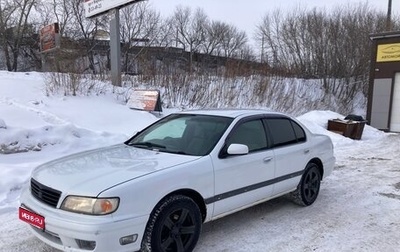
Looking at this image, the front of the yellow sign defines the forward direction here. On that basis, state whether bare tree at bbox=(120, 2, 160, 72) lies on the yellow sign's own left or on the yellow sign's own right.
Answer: on the yellow sign's own right

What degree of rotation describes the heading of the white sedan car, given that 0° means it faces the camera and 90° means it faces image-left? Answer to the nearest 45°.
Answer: approximately 45°

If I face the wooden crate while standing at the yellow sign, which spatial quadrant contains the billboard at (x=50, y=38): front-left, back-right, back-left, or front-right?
front-right

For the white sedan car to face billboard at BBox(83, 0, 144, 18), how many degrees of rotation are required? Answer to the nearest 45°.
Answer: approximately 135° to its right

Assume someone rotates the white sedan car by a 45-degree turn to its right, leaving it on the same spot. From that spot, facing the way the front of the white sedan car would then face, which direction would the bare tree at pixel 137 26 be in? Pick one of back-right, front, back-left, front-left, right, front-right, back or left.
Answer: right

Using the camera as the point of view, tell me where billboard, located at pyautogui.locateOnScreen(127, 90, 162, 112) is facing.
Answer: facing the viewer and to the left of the viewer

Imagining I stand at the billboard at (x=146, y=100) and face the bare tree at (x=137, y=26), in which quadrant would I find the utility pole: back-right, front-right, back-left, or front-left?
front-right

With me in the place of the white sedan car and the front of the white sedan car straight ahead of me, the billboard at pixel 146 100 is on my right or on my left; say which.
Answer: on my right

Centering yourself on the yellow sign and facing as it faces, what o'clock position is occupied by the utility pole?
The utility pole is roughly at 6 o'clock from the yellow sign.

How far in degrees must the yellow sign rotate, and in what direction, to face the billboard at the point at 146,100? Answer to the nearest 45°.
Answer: approximately 45° to its right

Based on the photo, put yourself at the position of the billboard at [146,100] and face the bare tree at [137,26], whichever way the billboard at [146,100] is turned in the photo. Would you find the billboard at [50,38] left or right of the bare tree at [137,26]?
left

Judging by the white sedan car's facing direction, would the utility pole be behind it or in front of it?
behind

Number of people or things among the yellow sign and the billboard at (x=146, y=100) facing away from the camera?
0

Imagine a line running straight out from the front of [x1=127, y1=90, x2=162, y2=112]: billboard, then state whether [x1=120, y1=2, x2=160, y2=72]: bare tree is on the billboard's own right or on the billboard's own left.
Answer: on the billboard's own right

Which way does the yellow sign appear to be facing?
toward the camera
